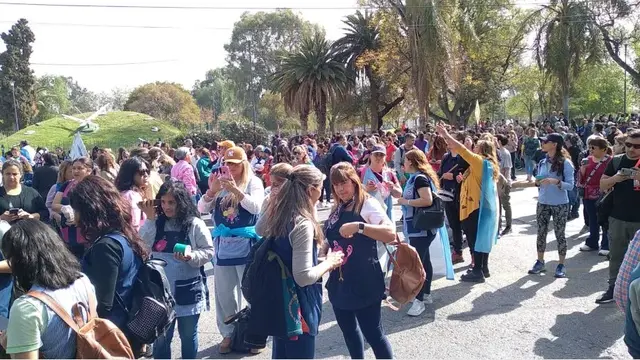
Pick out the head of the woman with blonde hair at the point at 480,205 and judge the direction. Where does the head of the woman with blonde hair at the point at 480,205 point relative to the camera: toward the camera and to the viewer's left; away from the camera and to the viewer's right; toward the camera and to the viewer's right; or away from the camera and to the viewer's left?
away from the camera and to the viewer's left

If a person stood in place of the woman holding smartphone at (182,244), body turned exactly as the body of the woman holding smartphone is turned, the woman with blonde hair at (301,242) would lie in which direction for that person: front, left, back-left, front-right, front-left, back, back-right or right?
left

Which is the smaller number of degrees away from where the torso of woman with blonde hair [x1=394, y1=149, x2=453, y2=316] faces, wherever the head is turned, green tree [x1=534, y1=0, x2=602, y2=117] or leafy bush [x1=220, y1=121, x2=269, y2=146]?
the leafy bush

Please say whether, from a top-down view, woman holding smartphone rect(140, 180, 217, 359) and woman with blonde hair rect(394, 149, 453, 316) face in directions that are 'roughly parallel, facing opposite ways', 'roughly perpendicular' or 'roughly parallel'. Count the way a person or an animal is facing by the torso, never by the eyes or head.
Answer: roughly perpendicular

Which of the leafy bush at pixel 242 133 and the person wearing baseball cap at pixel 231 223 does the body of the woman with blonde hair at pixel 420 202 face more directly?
the person wearing baseball cap

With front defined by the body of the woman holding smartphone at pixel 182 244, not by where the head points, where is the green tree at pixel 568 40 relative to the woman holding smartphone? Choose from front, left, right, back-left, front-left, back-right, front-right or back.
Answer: back

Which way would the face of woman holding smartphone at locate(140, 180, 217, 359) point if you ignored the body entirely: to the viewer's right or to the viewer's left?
to the viewer's left

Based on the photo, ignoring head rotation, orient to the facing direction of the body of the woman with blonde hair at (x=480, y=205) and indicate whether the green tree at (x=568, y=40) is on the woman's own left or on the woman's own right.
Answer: on the woman's own right

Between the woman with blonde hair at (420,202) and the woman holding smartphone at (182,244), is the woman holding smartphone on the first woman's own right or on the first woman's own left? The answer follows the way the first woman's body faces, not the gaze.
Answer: on the first woman's own left

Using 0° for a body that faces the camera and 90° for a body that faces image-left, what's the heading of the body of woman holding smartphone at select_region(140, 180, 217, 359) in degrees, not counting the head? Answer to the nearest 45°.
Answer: approximately 45°

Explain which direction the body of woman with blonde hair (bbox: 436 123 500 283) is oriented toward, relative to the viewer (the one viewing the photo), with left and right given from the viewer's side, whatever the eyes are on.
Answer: facing to the left of the viewer

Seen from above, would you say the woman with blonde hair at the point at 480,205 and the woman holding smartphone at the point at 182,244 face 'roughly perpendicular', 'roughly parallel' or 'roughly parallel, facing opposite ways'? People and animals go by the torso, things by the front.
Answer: roughly perpendicular

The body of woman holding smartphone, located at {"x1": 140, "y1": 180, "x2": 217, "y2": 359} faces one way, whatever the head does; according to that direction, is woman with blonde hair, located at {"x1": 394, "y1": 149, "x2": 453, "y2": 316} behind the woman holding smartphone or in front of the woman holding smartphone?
behind

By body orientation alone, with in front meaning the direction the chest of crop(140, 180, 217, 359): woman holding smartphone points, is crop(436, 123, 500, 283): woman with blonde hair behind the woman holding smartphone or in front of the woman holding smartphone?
behind

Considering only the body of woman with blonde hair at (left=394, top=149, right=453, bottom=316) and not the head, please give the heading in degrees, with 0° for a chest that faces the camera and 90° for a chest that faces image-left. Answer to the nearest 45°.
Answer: approximately 90°
